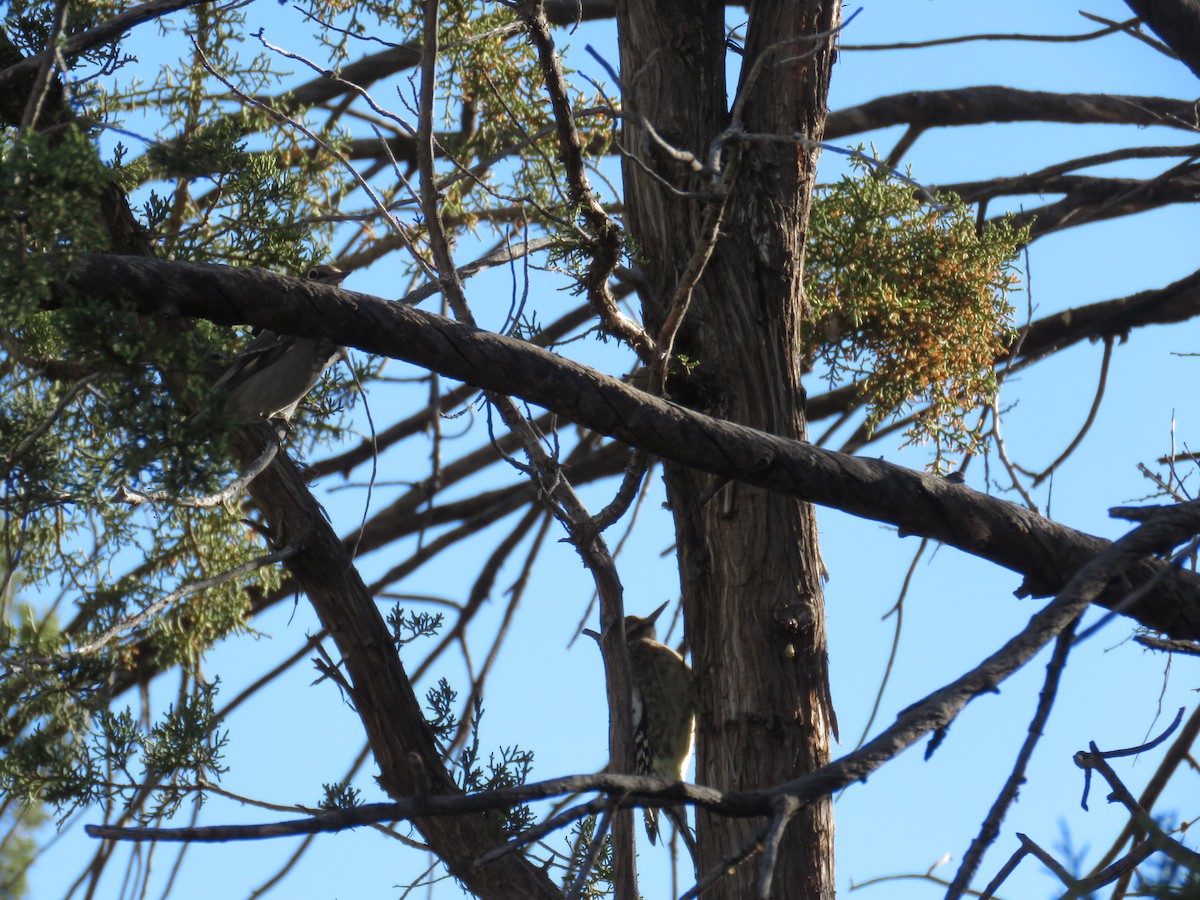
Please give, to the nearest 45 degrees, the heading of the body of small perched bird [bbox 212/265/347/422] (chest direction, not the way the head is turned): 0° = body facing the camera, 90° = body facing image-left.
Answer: approximately 270°
